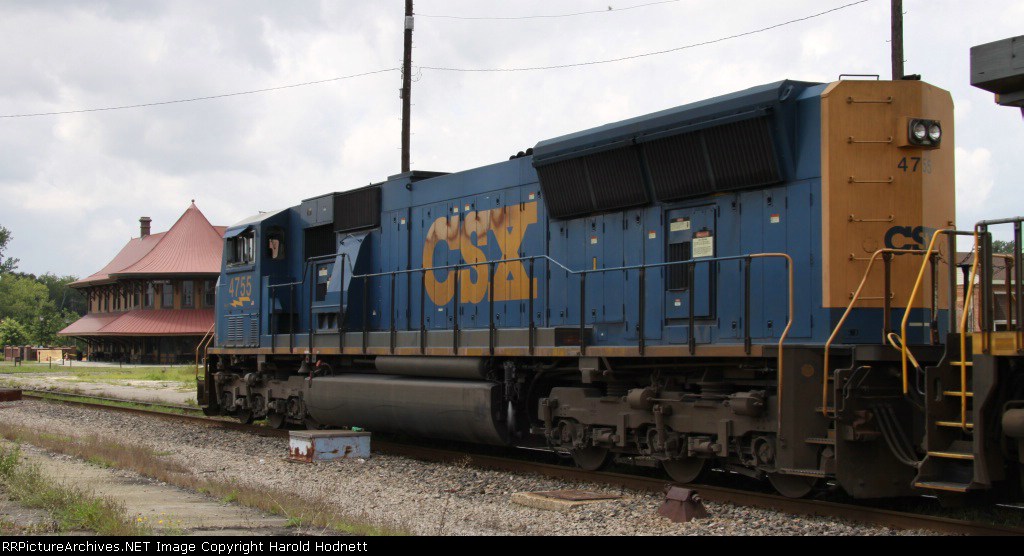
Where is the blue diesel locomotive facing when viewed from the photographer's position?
facing away from the viewer and to the left of the viewer

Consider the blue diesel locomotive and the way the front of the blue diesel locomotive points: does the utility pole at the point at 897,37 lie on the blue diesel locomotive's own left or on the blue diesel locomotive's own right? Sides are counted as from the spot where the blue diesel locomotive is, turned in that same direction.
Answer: on the blue diesel locomotive's own right

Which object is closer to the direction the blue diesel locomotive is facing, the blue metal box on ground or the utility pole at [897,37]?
the blue metal box on ground
